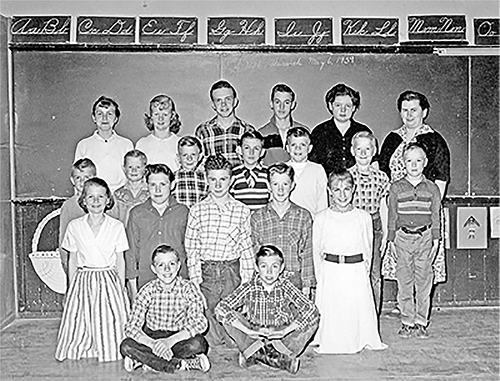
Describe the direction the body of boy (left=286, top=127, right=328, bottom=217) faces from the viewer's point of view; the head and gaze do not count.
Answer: toward the camera

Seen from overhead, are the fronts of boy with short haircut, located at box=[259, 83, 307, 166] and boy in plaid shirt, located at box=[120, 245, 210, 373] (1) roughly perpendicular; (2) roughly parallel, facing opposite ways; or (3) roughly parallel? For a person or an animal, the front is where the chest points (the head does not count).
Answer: roughly parallel

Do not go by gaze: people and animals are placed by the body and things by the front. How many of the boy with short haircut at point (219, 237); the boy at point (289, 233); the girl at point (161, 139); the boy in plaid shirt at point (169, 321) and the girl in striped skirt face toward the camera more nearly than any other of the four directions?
5

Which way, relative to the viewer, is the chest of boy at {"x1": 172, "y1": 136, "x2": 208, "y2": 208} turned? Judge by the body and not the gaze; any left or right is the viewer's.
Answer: facing the viewer

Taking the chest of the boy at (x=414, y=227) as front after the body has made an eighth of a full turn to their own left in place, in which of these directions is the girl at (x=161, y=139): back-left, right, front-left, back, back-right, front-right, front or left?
back-right

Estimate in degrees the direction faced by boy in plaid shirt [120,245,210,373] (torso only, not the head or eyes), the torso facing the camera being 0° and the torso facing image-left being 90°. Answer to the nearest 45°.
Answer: approximately 0°

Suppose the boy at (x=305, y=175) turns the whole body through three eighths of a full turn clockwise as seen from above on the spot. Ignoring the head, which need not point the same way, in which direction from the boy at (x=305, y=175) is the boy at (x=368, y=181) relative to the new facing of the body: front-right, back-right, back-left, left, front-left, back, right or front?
back-right

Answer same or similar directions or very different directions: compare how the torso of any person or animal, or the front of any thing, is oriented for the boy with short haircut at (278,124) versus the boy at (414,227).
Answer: same or similar directions

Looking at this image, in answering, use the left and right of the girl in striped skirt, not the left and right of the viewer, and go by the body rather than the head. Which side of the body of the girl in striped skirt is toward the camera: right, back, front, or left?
front

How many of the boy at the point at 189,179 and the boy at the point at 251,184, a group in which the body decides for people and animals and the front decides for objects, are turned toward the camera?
2
